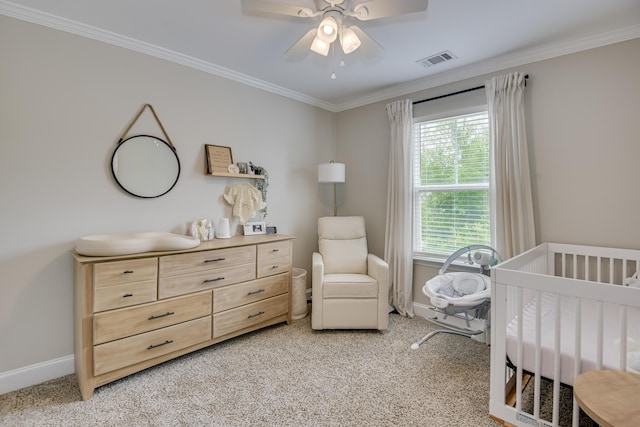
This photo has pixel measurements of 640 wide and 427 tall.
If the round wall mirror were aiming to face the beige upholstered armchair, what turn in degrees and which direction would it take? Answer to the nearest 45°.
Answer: approximately 90° to its left

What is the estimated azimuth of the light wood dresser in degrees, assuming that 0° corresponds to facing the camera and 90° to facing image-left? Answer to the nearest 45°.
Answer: approximately 315°

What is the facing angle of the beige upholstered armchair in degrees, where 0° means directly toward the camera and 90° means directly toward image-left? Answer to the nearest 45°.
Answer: approximately 0°

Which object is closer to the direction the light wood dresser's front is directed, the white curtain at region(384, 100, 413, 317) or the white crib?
the white crib

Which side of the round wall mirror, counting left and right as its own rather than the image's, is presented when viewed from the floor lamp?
left

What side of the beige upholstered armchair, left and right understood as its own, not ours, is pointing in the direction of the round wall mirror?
right

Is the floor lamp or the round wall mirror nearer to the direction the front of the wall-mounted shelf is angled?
the floor lamp

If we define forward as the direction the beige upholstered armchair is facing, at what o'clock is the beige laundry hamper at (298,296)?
The beige laundry hamper is roughly at 4 o'clock from the beige upholstered armchair.

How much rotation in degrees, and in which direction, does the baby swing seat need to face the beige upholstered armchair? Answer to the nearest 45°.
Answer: approximately 45° to its right

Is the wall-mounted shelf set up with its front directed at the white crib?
yes
